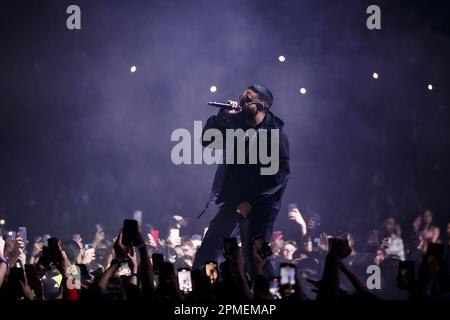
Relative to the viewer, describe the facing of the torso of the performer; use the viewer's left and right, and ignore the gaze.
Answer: facing the viewer and to the left of the viewer
